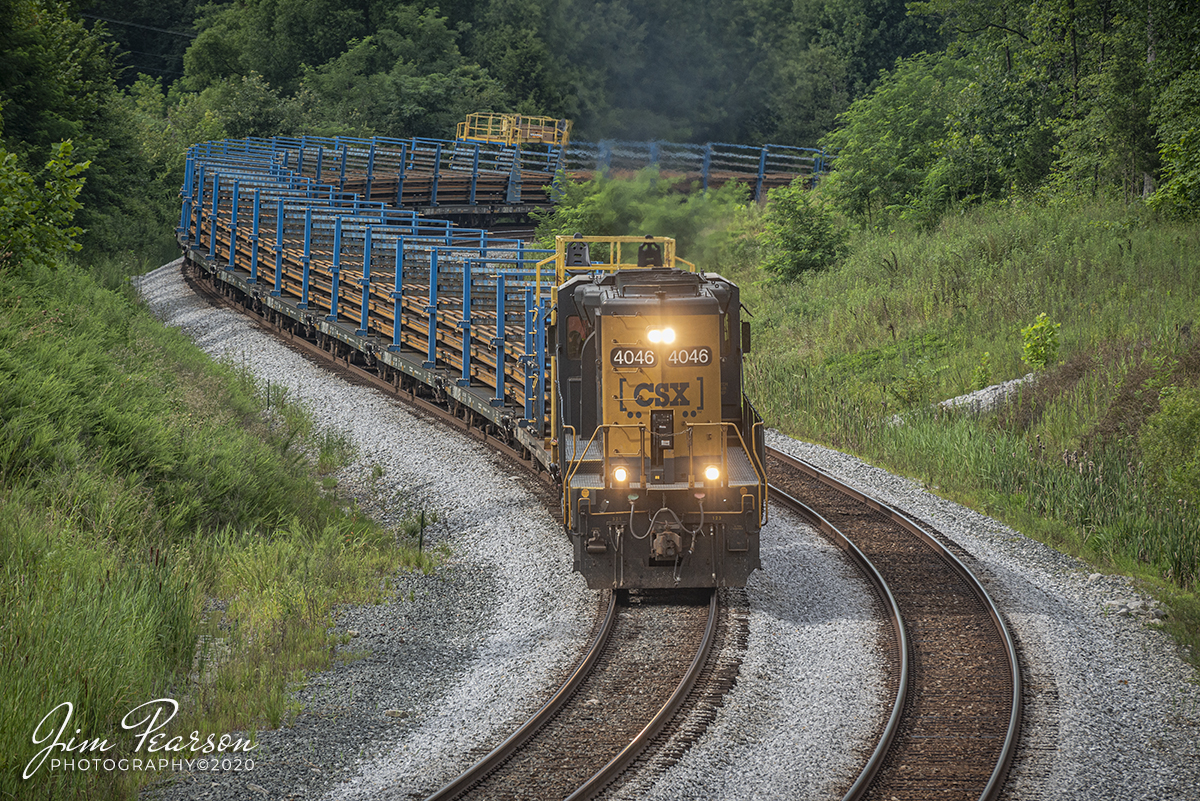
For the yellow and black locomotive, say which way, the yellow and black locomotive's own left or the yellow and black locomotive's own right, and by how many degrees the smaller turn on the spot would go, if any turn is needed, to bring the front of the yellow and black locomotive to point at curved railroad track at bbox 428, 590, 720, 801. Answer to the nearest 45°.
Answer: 0° — it already faces it

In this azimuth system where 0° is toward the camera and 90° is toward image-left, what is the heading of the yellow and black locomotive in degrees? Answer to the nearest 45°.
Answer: approximately 0°

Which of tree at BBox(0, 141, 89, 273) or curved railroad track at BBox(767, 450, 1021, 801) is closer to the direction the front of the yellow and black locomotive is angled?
the curved railroad track

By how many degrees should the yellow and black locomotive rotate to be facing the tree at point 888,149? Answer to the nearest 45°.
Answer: approximately 180°

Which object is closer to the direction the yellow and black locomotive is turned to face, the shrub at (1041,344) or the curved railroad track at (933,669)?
the curved railroad track

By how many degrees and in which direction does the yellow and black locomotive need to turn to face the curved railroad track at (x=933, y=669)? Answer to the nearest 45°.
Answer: approximately 45° to its left

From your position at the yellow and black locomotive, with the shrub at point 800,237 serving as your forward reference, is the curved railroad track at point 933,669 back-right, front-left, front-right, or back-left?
back-right

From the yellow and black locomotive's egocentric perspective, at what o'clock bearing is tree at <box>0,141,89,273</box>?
The tree is roughly at 4 o'clock from the yellow and black locomotive.

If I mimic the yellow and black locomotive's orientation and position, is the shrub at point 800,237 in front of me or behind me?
behind
